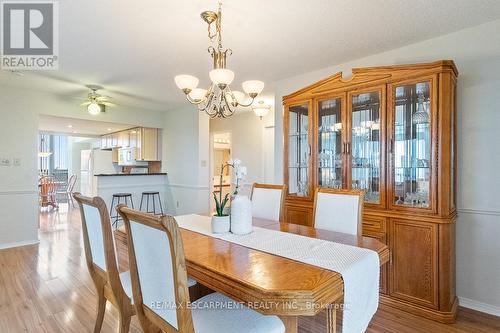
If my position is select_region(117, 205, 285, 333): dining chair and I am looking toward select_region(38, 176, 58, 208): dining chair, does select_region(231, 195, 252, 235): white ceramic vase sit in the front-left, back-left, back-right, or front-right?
front-right

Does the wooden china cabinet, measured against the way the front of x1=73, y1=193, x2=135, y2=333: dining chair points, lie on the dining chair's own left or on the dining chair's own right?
on the dining chair's own right

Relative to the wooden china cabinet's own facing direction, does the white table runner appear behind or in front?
in front

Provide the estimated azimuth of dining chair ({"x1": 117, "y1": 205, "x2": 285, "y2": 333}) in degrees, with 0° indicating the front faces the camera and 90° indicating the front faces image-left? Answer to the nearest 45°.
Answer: approximately 225°

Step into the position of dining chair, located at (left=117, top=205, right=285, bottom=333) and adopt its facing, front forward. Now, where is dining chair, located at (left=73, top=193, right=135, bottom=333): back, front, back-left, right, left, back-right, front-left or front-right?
left

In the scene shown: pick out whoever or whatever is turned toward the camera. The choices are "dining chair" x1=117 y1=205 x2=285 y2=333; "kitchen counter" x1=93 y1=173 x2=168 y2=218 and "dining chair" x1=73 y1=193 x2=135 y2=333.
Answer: the kitchen counter

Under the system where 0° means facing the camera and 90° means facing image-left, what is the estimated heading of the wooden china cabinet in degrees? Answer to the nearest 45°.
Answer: approximately 45°

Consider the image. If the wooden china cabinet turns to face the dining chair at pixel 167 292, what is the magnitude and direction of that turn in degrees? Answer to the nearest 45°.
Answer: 0° — it already faces it

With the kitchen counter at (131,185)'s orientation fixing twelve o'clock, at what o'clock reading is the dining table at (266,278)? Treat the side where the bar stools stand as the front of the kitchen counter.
The dining table is roughly at 12 o'clock from the kitchen counter.

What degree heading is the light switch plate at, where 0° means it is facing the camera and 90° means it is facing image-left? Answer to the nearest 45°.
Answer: approximately 0°

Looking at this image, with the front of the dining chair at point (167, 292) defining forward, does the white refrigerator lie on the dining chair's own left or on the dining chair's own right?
on the dining chair's own left

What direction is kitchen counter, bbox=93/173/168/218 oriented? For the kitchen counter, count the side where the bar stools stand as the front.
toward the camera

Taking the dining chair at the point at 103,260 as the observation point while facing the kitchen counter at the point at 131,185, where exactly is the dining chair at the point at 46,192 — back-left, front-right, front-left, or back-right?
front-left
